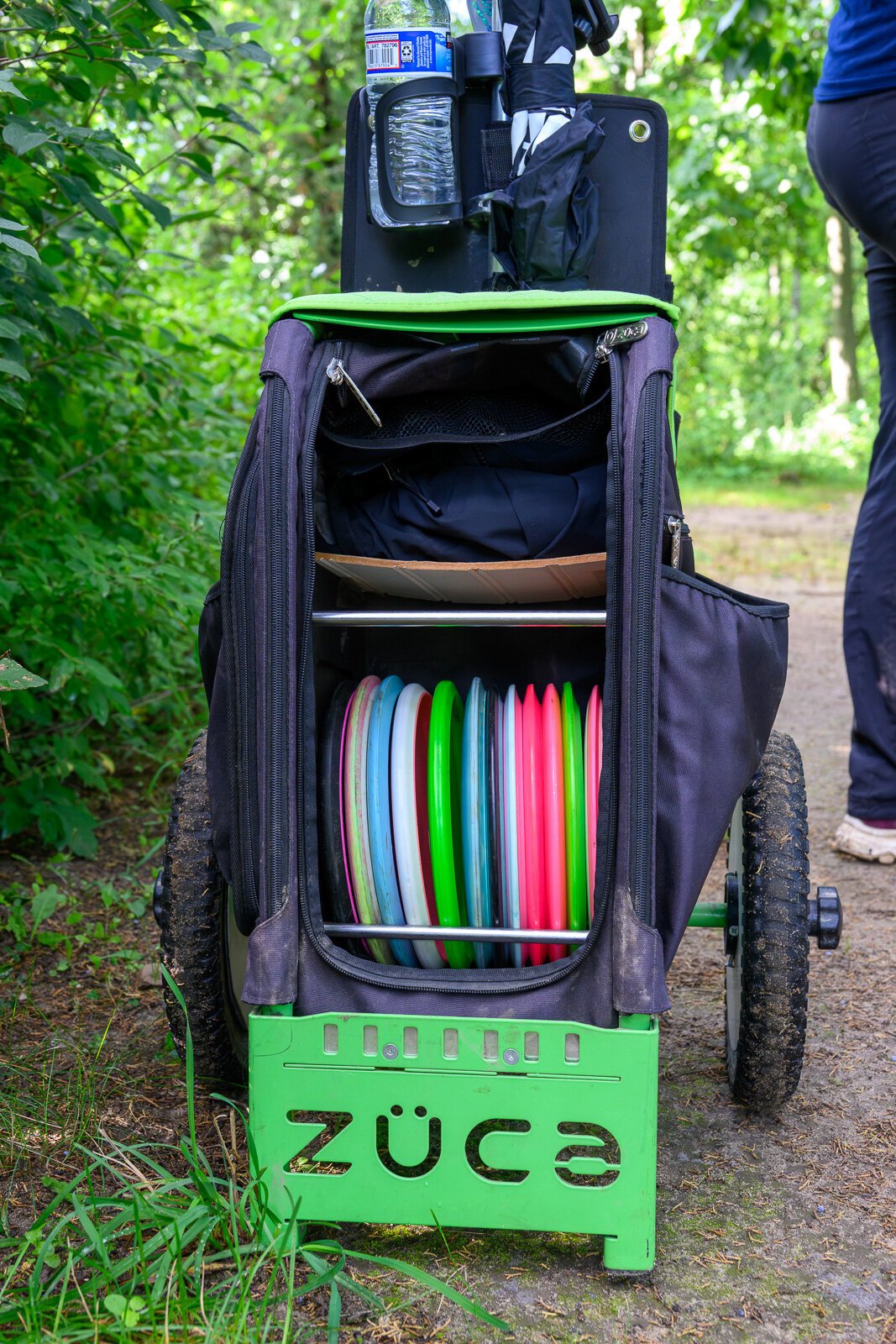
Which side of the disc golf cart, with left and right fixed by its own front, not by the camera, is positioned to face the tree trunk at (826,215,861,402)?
back

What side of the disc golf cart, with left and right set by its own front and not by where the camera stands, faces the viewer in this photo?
front

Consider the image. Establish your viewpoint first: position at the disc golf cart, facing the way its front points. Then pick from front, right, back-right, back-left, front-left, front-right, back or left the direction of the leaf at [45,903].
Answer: back-right
